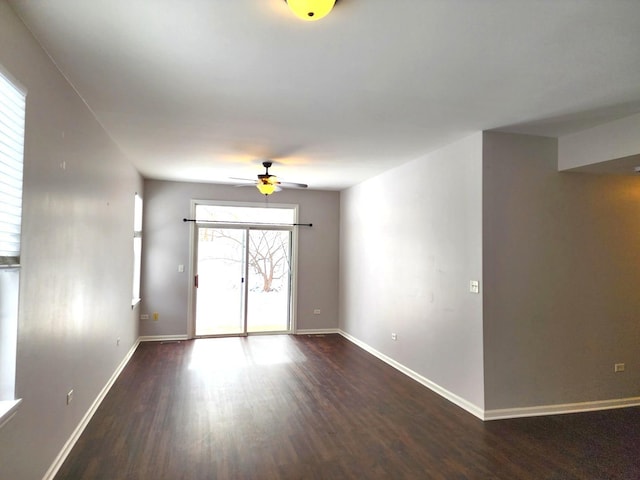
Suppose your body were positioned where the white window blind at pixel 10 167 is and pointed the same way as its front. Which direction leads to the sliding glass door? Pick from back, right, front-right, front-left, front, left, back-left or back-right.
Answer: front-left

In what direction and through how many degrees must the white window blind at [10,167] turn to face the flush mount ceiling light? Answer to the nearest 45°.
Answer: approximately 45° to its right

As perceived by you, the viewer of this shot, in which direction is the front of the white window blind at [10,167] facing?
facing to the right of the viewer

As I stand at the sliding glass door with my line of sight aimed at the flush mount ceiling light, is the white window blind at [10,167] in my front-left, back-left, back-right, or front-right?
front-right
